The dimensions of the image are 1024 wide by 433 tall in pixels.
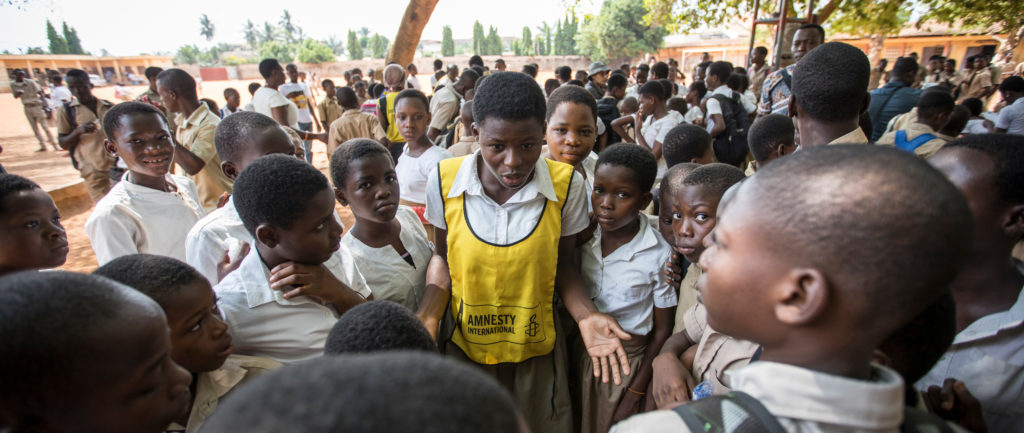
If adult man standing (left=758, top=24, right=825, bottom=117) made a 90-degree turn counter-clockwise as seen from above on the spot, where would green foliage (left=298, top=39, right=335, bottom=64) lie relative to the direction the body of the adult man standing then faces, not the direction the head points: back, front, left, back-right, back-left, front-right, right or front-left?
back

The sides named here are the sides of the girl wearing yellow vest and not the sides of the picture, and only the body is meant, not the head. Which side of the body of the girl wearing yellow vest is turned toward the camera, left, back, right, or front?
front

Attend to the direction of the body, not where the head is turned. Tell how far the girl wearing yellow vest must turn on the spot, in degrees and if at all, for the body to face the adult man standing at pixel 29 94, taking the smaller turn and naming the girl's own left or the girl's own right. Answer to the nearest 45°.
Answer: approximately 135° to the girl's own right

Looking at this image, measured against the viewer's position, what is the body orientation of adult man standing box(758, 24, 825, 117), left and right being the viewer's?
facing the viewer and to the left of the viewer

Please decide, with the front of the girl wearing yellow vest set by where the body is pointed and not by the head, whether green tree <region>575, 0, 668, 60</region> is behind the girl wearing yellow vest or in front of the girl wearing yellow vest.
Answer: behind

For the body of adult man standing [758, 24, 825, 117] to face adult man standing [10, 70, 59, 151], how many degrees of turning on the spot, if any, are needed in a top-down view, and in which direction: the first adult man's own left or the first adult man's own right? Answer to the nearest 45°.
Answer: approximately 45° to the first adult man's own right
